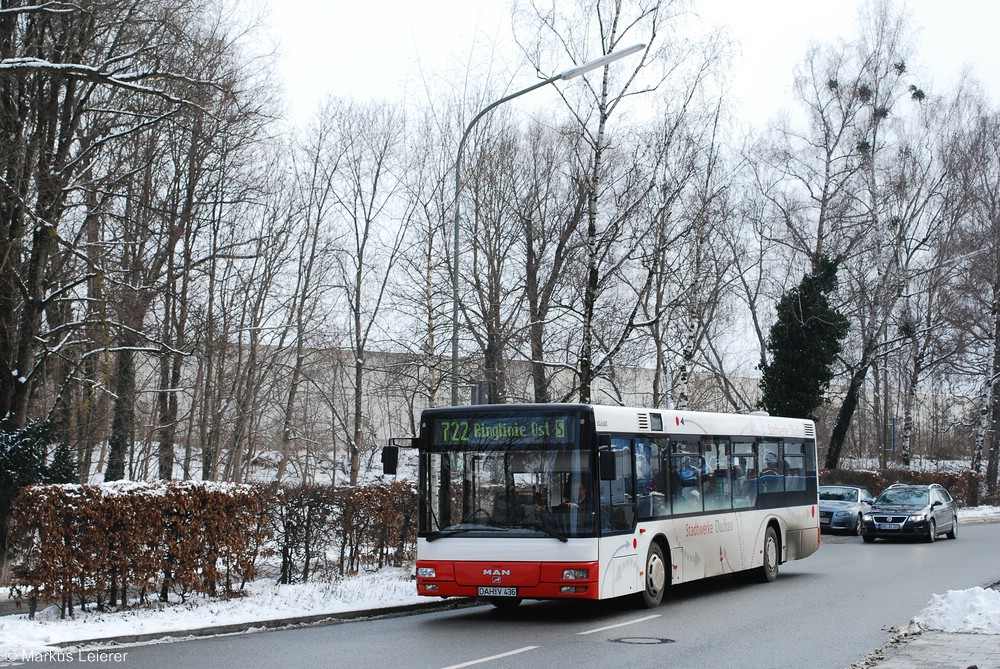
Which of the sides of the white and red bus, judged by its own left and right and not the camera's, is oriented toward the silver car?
back

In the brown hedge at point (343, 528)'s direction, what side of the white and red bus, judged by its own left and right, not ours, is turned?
right

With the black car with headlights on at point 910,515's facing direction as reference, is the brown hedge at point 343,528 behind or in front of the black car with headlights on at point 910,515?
in front

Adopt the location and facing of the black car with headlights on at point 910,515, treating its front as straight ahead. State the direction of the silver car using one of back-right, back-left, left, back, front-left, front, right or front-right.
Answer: right

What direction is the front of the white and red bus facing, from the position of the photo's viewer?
facing the viewer and to the left of the viewer

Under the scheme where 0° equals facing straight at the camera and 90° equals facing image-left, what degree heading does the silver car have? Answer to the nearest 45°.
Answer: approximately 45°

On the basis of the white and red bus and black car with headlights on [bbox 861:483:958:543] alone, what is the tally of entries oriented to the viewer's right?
0

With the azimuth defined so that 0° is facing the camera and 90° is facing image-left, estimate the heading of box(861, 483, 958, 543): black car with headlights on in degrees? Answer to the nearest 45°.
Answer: approximately 45°

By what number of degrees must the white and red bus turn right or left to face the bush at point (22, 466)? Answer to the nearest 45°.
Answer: approximately 45° to its right

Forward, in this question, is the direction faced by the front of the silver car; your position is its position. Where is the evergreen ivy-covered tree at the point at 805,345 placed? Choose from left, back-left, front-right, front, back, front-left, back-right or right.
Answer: back-right

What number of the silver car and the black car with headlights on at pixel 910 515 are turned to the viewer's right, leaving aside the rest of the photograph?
0

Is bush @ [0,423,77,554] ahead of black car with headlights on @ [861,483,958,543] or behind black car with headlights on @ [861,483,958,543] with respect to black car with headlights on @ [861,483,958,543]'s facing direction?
ahead

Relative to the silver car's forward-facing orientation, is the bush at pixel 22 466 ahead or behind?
ahead

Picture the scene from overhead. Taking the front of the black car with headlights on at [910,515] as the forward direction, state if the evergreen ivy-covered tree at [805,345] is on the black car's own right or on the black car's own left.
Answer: on the black car's own right
